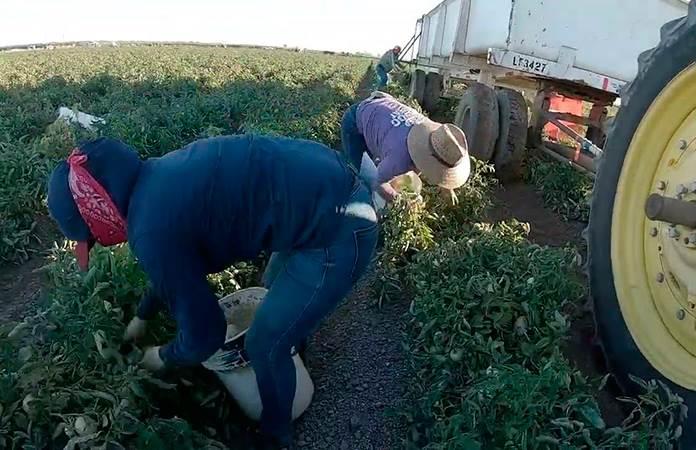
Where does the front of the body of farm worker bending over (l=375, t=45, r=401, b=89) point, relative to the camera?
to the viewer's right

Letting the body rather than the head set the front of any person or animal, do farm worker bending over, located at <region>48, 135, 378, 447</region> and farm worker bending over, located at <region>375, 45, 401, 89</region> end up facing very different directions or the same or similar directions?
very different directions

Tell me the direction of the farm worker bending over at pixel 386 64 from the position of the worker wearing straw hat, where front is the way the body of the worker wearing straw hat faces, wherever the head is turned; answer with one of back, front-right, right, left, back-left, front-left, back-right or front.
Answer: back-left

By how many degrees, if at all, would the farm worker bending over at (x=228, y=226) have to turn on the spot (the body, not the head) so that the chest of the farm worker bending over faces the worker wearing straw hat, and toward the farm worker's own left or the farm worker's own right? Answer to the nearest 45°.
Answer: approximately 135° to the farm worker's own right

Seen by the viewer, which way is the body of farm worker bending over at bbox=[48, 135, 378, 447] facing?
to the viewer's left

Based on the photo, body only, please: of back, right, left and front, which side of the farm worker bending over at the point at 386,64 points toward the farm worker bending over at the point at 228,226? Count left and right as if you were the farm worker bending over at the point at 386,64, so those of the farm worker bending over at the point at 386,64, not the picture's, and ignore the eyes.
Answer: right

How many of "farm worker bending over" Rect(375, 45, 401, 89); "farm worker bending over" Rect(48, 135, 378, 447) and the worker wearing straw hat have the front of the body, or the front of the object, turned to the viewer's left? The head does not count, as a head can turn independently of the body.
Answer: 1

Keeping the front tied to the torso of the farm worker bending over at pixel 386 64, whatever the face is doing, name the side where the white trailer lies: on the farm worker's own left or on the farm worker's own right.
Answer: on the farm worker's own right
